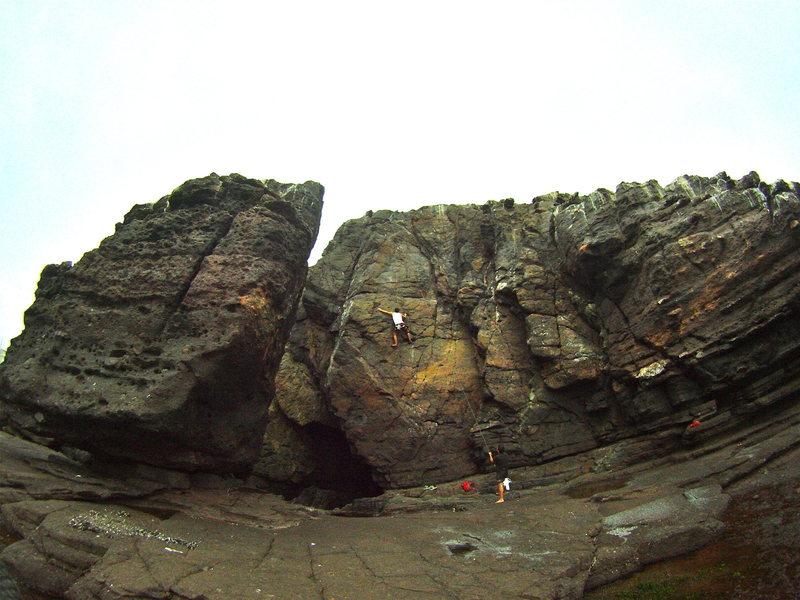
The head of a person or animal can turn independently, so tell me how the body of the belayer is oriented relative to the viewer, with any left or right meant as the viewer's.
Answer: facing away from the viewer and to the left of the viewer

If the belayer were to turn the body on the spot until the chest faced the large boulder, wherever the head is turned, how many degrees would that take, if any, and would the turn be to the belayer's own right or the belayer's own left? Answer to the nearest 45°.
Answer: approximately 90° to the belayer's own left

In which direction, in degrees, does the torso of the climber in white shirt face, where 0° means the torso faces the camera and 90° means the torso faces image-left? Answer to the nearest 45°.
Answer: approximately 180°
